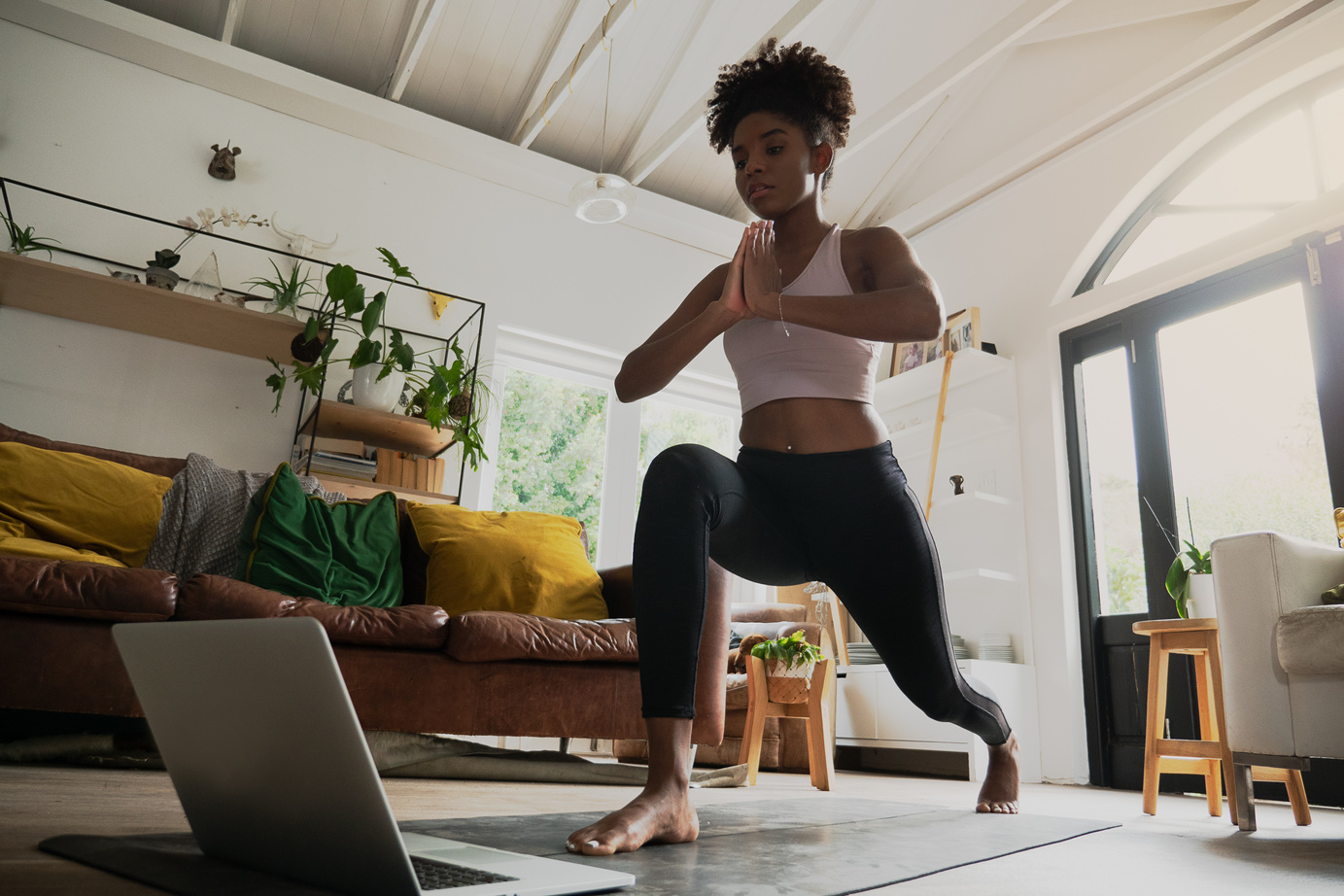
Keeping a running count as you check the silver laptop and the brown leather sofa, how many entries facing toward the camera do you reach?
1

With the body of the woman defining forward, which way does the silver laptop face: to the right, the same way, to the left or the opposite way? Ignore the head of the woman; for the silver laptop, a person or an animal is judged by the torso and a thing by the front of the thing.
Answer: the opposite way

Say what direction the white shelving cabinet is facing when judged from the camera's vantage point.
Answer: facing the viewer and to the left of the viewer

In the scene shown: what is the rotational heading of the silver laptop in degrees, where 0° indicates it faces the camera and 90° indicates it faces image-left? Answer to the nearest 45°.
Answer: approximately 225°

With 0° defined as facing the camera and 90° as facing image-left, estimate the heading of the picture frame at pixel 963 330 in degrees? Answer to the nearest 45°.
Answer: approximately 45°

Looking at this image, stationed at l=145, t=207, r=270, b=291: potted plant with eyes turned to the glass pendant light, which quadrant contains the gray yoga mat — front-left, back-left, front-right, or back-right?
front-right

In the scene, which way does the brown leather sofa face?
toward the camera

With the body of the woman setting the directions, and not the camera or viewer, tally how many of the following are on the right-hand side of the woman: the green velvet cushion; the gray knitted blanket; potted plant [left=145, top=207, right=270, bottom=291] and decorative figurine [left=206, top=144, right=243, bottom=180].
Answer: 4

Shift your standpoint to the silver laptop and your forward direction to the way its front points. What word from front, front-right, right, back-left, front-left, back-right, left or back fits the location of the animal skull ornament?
front-left

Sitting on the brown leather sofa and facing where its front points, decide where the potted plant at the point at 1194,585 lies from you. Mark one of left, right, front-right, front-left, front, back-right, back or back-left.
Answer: left

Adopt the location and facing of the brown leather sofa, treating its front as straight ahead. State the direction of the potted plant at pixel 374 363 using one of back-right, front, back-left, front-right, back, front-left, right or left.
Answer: back

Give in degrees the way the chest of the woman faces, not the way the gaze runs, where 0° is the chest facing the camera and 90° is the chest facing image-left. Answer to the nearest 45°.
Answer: approximately 45°

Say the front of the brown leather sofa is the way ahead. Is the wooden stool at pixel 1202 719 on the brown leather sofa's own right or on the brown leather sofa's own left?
on the brown leather sofa's own left
